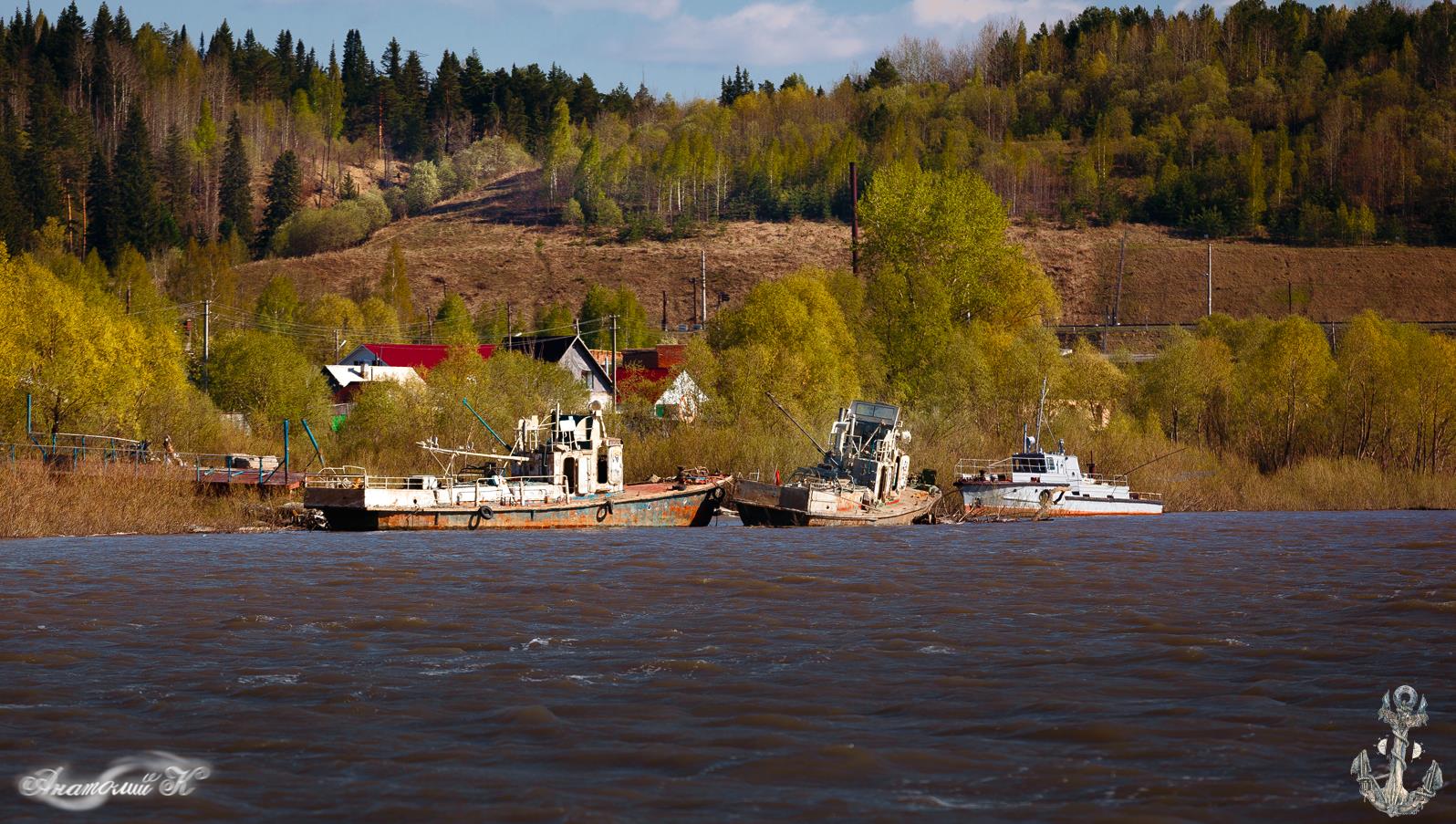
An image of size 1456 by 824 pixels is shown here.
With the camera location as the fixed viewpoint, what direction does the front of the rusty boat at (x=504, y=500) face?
facing to the right of the viewer
